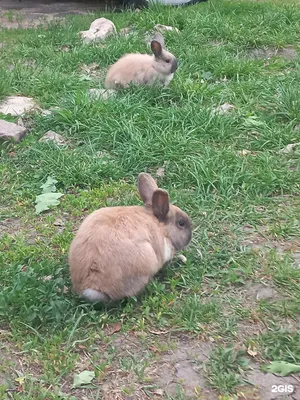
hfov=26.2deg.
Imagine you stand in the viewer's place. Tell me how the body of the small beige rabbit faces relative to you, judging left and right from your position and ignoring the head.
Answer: facing to the right of the viewer

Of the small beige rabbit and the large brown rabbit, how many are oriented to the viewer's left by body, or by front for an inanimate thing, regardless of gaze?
0

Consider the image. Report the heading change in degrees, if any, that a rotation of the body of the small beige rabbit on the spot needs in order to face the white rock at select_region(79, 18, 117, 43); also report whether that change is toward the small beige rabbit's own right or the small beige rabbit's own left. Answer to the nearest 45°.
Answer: approximately 90° to the small beige rabbit's own left

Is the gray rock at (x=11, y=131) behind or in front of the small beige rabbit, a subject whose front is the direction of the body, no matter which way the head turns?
behind

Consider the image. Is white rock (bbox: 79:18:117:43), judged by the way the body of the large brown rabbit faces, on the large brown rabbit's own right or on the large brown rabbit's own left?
on the large brown rabbit's own left

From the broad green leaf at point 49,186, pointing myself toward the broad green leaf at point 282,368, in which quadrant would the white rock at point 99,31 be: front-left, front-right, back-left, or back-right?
back-left

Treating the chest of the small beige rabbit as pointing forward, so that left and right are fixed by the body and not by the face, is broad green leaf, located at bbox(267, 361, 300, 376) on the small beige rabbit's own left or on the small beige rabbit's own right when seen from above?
on the small beige rabbit's own right

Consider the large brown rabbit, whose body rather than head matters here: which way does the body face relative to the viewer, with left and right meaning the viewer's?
facing away from the viewer and to the right of the viewer

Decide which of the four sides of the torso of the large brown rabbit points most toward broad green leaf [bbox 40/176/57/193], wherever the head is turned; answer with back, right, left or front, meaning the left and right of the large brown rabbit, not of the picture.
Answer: left

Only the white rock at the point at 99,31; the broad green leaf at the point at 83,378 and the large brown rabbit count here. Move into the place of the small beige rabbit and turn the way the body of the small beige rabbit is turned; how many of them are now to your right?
2

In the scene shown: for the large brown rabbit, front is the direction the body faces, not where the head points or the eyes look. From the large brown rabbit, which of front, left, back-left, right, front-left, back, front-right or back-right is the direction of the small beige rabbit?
front-left

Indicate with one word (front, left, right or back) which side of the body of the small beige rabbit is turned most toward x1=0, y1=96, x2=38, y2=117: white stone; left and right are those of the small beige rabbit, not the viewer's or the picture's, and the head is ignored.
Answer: back

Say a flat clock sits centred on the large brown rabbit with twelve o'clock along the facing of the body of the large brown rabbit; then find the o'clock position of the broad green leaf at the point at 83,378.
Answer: The broad green leaf is roughly at 5 o'clock from the large brown rabbit.

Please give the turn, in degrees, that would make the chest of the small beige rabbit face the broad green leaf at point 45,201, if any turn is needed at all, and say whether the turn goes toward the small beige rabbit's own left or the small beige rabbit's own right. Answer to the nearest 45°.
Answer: approximately 90° to the small beige rabbit's own right
